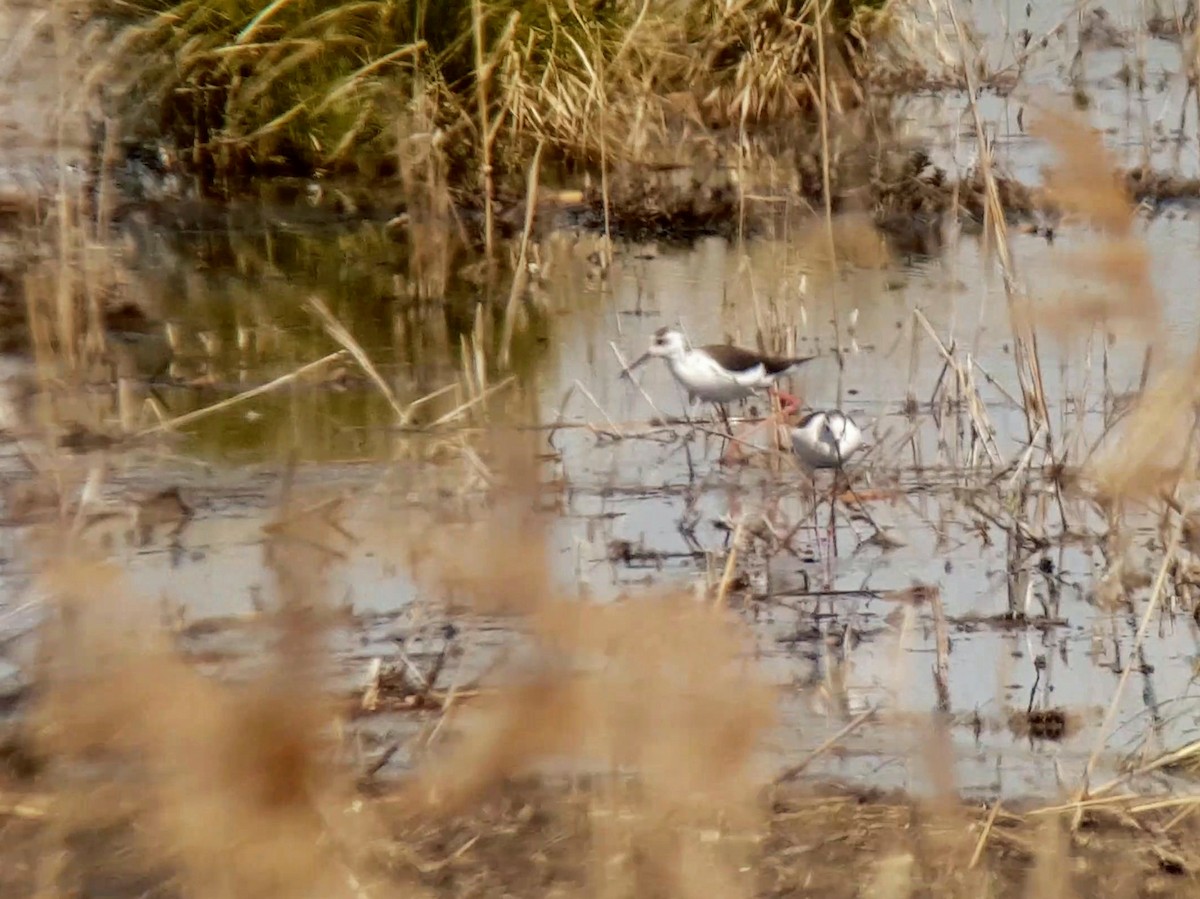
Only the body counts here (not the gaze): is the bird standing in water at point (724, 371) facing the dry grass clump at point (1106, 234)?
no

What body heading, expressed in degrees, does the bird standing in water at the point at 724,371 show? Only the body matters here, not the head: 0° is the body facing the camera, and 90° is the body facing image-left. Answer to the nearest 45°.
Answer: approximately 90°

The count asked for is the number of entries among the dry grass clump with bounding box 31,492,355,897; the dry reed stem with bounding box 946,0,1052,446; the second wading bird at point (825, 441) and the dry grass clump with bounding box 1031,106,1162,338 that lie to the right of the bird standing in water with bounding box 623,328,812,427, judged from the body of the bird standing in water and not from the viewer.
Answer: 0

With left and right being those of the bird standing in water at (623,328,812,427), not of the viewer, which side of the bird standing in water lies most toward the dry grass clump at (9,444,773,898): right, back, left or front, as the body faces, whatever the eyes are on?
left

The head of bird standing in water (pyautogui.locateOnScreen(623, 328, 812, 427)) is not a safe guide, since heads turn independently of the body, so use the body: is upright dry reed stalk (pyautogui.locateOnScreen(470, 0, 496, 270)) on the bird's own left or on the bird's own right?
on the bird's own right

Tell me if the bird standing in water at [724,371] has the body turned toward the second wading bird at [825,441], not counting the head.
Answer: no

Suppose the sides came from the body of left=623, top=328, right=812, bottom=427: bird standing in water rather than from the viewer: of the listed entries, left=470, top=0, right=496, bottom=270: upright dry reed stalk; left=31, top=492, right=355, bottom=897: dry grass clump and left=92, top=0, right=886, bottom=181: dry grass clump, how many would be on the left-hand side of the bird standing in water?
1

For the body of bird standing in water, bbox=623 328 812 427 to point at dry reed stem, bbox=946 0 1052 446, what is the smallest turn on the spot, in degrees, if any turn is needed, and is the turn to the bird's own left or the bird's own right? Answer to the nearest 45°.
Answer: approximately 135° to the bird's own left

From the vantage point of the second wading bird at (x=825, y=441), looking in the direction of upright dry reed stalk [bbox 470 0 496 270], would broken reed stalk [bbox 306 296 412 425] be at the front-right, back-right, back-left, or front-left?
front-left

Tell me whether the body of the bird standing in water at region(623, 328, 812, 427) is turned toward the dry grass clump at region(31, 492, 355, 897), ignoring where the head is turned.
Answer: no

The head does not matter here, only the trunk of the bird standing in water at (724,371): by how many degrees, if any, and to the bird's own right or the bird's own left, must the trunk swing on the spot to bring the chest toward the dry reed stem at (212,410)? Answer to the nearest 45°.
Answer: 0° — it already faces it
